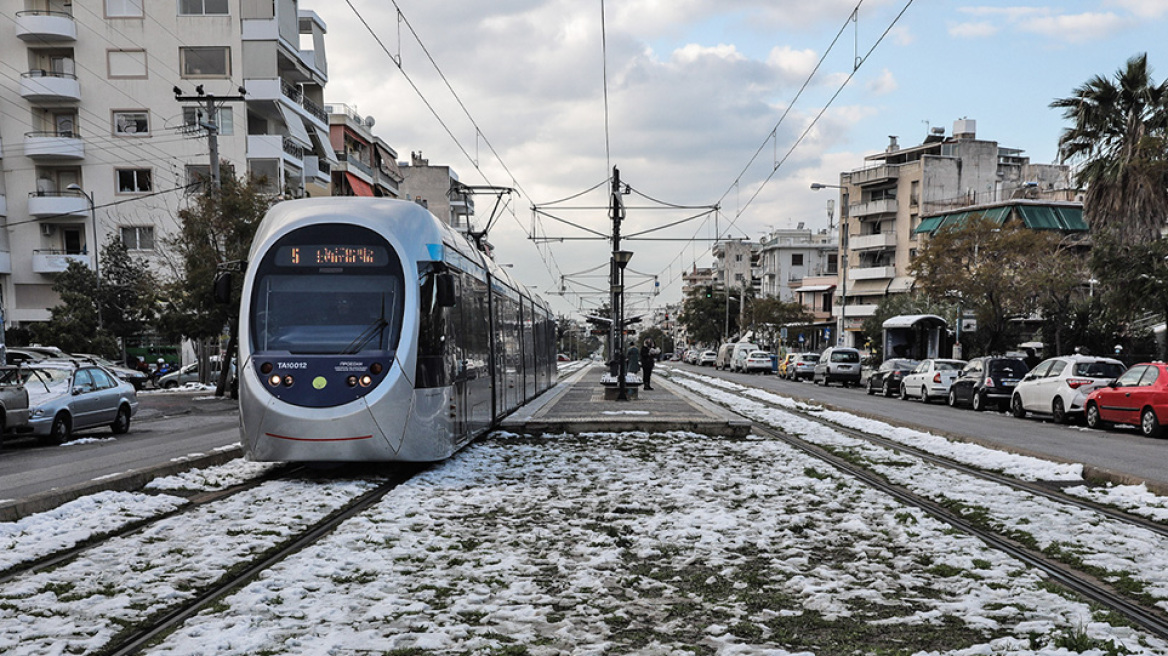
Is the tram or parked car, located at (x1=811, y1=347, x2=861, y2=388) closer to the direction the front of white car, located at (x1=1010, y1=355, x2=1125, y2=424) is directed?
the parked car

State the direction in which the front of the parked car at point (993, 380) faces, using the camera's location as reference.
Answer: facing away from the viewer and to the left of the viewer

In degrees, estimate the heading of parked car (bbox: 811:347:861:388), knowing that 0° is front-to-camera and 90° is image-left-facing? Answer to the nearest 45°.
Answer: approximately 135°

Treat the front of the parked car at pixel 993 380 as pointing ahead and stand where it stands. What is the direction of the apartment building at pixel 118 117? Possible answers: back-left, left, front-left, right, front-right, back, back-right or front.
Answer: front-left

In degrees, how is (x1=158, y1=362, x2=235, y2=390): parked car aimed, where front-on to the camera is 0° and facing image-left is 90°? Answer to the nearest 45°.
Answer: approximately 45°

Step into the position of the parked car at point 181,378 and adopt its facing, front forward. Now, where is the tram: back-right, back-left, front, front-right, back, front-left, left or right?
front-left
